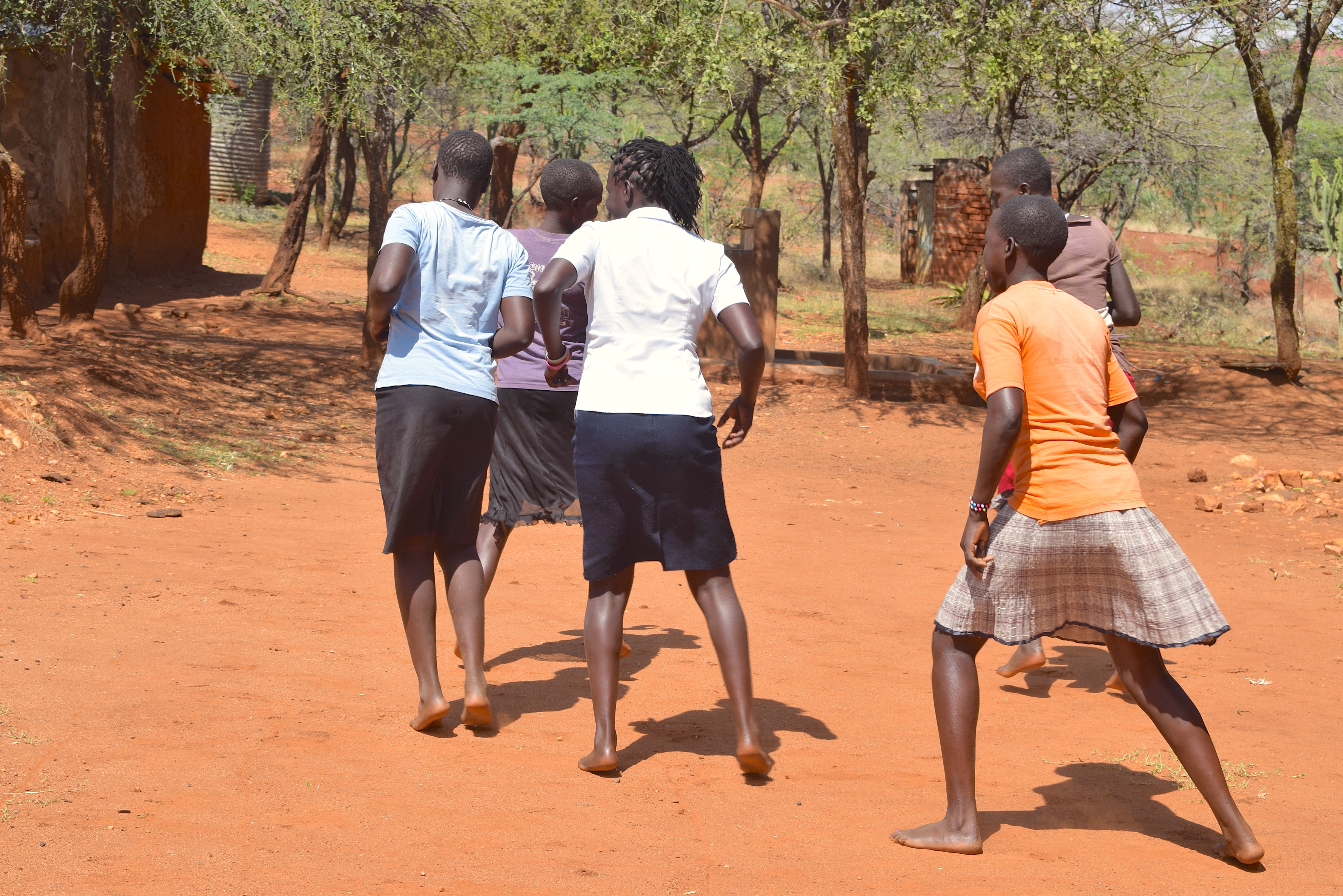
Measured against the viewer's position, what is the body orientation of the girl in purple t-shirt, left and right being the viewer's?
facing away from the viewer and to the right of the viewer

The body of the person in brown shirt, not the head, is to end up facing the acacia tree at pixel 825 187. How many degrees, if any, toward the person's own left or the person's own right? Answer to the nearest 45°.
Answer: approximately 45° to the person's own right

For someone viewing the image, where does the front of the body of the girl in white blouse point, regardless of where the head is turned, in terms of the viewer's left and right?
facing away from the viewer

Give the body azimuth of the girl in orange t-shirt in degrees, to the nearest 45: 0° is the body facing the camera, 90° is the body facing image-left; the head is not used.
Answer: approximately 135°

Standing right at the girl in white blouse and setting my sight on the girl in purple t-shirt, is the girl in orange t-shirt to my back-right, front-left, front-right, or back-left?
back-right

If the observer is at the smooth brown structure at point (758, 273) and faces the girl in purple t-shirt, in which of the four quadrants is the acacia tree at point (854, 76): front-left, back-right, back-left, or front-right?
front-left

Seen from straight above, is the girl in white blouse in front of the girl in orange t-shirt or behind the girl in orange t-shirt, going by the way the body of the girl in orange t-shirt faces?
in front

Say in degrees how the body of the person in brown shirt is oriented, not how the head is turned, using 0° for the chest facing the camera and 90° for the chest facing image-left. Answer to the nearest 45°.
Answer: approximately 135°

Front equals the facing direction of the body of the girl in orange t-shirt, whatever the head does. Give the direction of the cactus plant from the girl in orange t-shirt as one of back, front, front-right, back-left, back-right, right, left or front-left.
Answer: front-right

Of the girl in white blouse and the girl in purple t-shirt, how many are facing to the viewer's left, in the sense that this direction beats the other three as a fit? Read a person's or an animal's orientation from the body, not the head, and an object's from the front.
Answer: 0

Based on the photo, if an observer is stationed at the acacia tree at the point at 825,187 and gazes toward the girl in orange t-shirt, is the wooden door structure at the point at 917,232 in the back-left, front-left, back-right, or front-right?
back-left

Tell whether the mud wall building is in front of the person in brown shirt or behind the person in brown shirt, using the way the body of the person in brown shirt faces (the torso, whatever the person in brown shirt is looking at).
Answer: in front

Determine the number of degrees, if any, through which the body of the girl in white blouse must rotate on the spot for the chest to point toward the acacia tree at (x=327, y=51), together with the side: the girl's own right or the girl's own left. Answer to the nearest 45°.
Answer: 0° — they already face it

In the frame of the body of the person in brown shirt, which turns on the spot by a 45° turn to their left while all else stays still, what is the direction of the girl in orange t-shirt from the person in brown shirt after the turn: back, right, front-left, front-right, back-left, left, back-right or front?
left

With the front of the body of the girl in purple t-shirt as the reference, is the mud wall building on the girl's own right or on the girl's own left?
on the girl's own left
